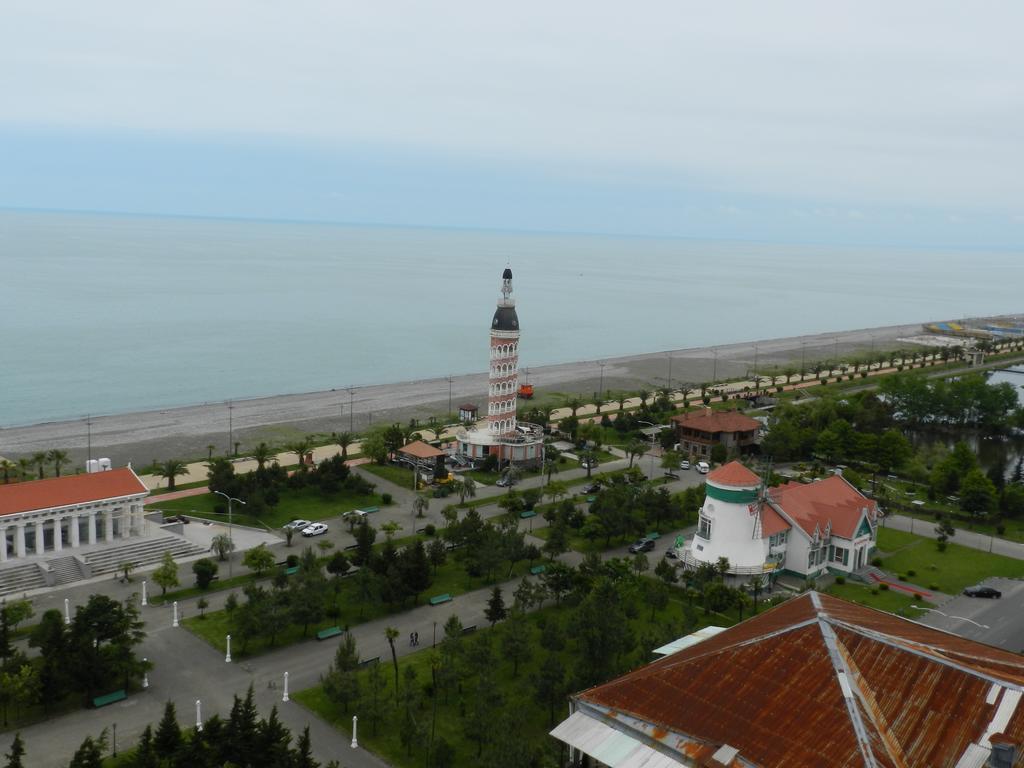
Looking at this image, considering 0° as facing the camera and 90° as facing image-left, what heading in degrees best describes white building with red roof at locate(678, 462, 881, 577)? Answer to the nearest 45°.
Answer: approximately 315°

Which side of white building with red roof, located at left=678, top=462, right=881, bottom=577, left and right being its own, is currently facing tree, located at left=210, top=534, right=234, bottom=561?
right

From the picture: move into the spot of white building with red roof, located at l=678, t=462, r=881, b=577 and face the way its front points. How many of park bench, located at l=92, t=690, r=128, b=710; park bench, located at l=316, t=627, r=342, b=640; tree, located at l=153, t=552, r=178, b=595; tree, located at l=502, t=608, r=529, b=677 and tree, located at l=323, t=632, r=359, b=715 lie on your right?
5

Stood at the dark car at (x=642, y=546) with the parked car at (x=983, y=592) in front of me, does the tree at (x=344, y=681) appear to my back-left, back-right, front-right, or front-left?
back-right

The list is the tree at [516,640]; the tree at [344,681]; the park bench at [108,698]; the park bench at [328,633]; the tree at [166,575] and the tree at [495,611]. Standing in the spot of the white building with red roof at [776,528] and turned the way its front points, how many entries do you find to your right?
6

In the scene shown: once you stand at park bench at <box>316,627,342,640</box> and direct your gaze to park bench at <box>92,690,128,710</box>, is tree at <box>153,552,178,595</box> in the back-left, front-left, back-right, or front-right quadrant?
front-right

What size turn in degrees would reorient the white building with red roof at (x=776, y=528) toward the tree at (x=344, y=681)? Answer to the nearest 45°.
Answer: approximately 90° to its right

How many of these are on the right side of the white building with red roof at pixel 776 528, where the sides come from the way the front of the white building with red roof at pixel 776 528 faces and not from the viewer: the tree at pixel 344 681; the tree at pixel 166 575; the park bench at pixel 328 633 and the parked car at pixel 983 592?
3

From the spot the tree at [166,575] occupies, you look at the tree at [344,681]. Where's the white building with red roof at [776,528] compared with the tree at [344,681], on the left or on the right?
left

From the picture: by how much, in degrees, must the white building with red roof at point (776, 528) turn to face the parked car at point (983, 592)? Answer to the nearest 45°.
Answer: approximately 45° to its left

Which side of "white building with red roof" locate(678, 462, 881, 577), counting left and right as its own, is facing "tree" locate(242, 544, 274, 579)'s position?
right

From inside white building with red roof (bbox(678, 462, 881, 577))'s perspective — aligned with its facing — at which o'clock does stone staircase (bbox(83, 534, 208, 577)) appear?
The stone staircase is roughly at 4 o'clock from the white building with red roof.

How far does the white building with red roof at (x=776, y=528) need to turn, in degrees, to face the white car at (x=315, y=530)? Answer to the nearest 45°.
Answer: approximately 135° to its right

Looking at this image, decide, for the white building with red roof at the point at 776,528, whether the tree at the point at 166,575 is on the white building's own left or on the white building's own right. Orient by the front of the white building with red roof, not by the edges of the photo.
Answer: on the white building's own right

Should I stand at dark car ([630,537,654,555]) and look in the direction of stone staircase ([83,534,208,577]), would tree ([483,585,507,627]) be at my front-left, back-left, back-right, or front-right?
front-left
